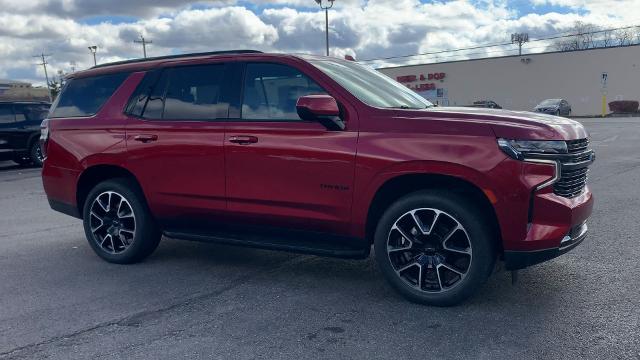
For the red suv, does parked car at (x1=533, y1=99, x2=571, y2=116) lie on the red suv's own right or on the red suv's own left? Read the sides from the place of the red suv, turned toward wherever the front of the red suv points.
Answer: on the red suv's own left

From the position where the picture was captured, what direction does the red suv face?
facing the viewer and to the right of the viewer

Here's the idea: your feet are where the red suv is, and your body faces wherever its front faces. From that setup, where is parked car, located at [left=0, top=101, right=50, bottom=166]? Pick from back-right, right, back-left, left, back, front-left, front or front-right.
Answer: back
